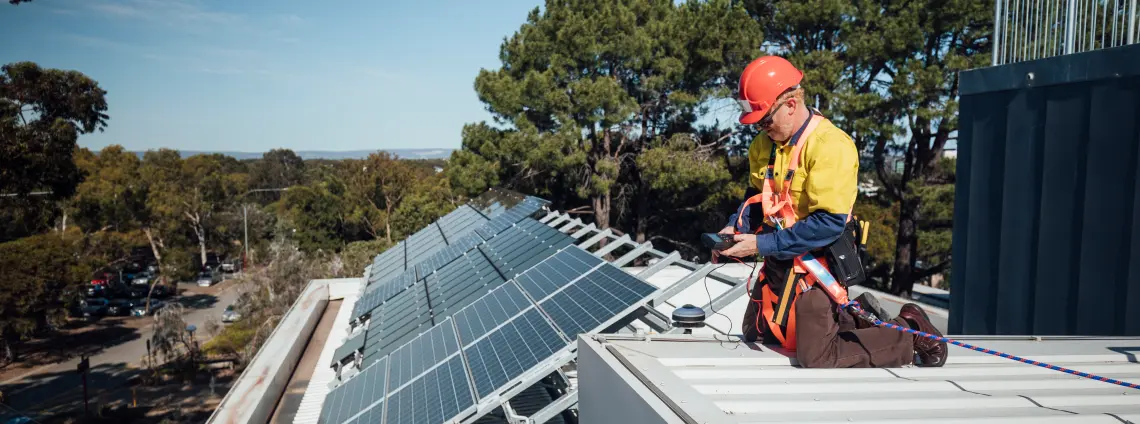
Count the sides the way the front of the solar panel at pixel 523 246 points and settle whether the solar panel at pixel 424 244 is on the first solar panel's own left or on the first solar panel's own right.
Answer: on the first solar panel's own right

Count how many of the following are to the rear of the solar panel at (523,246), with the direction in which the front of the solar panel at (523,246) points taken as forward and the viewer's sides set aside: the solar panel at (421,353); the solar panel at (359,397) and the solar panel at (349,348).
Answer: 0

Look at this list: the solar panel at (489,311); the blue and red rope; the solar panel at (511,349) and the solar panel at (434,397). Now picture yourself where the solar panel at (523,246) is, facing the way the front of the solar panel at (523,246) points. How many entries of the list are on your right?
0

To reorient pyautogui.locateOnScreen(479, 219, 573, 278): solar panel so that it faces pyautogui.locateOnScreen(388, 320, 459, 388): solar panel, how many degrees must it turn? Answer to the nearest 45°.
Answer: approximately 45° to its left

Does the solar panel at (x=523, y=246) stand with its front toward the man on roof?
no

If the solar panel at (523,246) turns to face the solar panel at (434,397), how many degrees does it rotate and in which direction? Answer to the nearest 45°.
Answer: approximately 45° to its left

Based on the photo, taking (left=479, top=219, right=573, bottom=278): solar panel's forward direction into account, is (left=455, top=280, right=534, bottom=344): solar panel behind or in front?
in front

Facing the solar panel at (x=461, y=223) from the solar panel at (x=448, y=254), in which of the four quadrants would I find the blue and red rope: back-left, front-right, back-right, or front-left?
back-right

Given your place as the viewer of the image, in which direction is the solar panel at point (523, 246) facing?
facing the viewer and to the left of the viewer
